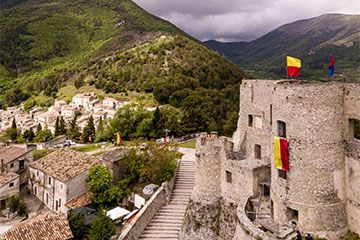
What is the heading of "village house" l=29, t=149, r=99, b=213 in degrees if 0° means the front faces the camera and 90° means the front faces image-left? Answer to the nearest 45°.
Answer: approximately 45°

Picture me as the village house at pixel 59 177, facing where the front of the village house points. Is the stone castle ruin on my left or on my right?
on my left

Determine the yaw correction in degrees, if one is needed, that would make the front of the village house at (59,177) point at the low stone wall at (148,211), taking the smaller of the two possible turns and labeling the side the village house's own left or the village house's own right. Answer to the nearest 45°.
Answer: approximately 90° to the village house's own left

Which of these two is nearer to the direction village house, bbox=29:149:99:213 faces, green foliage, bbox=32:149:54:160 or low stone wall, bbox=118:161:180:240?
the low stone wall

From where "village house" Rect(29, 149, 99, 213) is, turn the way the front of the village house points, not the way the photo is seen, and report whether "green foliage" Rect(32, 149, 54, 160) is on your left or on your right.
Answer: on your right

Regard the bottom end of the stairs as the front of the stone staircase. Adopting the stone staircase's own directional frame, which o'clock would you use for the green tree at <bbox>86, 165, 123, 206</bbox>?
The green tree is roughly at 4 o'clock from the stone staircase.

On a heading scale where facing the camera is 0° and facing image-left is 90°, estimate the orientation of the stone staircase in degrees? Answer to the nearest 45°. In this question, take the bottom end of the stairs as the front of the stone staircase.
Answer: approximately 0°

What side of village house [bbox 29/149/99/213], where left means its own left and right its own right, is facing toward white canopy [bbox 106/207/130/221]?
left

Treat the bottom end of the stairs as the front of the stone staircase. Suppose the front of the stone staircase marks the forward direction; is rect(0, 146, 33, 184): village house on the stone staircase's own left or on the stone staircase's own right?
on the stone staircase's own right
